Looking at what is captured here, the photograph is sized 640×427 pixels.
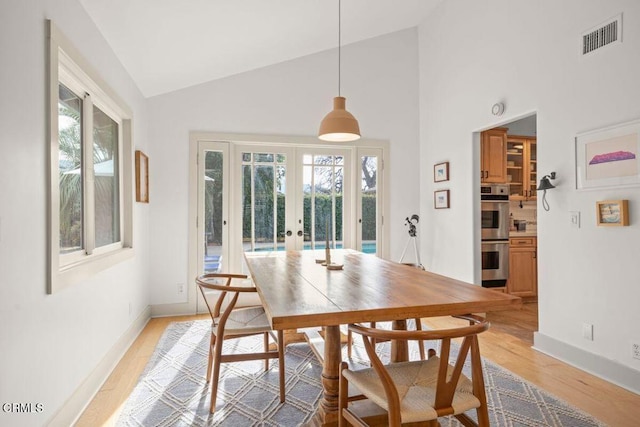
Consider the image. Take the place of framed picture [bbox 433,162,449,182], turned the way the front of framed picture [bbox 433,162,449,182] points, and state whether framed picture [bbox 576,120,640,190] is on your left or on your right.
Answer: on your left

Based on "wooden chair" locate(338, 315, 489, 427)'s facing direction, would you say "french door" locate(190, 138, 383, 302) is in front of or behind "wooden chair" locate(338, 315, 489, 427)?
in front

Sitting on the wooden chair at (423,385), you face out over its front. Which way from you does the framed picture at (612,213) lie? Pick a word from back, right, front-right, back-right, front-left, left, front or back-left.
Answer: right

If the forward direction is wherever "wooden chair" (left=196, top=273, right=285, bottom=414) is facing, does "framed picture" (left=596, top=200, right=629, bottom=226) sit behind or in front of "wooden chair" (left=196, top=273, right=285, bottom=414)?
in front

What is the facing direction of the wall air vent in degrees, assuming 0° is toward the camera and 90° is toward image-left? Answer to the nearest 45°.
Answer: approximately 45°

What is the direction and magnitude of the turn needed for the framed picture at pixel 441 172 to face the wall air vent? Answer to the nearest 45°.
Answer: approximately 90° to its left

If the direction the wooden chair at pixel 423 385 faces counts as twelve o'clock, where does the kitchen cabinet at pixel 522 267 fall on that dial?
The kitchen cabinet is roughly at 2 o'clock from the wooden chair.

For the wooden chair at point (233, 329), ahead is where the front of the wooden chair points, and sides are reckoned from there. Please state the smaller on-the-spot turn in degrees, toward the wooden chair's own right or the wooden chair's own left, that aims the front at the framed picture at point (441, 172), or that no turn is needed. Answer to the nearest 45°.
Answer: approximately 45° to the wooden chair's own left

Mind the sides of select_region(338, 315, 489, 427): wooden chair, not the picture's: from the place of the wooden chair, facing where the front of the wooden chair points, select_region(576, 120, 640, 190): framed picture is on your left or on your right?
on your right

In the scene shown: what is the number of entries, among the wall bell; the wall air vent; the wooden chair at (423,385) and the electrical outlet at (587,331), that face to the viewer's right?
0

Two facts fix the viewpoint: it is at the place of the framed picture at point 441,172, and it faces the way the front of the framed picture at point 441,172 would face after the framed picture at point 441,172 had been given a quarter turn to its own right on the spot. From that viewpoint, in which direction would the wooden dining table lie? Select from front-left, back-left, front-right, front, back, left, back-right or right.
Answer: back-left

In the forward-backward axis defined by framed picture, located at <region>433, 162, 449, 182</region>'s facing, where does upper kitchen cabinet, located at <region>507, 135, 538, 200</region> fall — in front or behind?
behind

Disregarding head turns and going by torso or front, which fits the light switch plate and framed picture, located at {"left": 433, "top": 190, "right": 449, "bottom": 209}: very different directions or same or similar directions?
same or similar directions

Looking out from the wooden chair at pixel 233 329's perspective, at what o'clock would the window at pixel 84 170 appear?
The window is roughly at 7 o'clock from the wooden chair.

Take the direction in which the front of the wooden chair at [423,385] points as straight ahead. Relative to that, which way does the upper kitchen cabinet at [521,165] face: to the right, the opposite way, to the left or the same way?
the opposite way

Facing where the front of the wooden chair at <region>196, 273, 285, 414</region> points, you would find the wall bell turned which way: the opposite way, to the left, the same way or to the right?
the opposite way

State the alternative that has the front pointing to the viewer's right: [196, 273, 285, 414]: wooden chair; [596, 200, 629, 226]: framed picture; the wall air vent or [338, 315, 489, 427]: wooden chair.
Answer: [196, 273, 285, 414]: wooden chair

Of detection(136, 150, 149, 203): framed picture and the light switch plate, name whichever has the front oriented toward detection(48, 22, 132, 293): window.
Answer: the light switch plate

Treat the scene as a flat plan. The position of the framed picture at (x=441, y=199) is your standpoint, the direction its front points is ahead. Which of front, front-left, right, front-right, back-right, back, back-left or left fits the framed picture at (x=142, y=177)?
front

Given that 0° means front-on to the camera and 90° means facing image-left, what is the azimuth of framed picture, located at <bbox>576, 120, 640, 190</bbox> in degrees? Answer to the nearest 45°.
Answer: approximately 45°

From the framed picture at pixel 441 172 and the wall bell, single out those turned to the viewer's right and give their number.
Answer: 0
